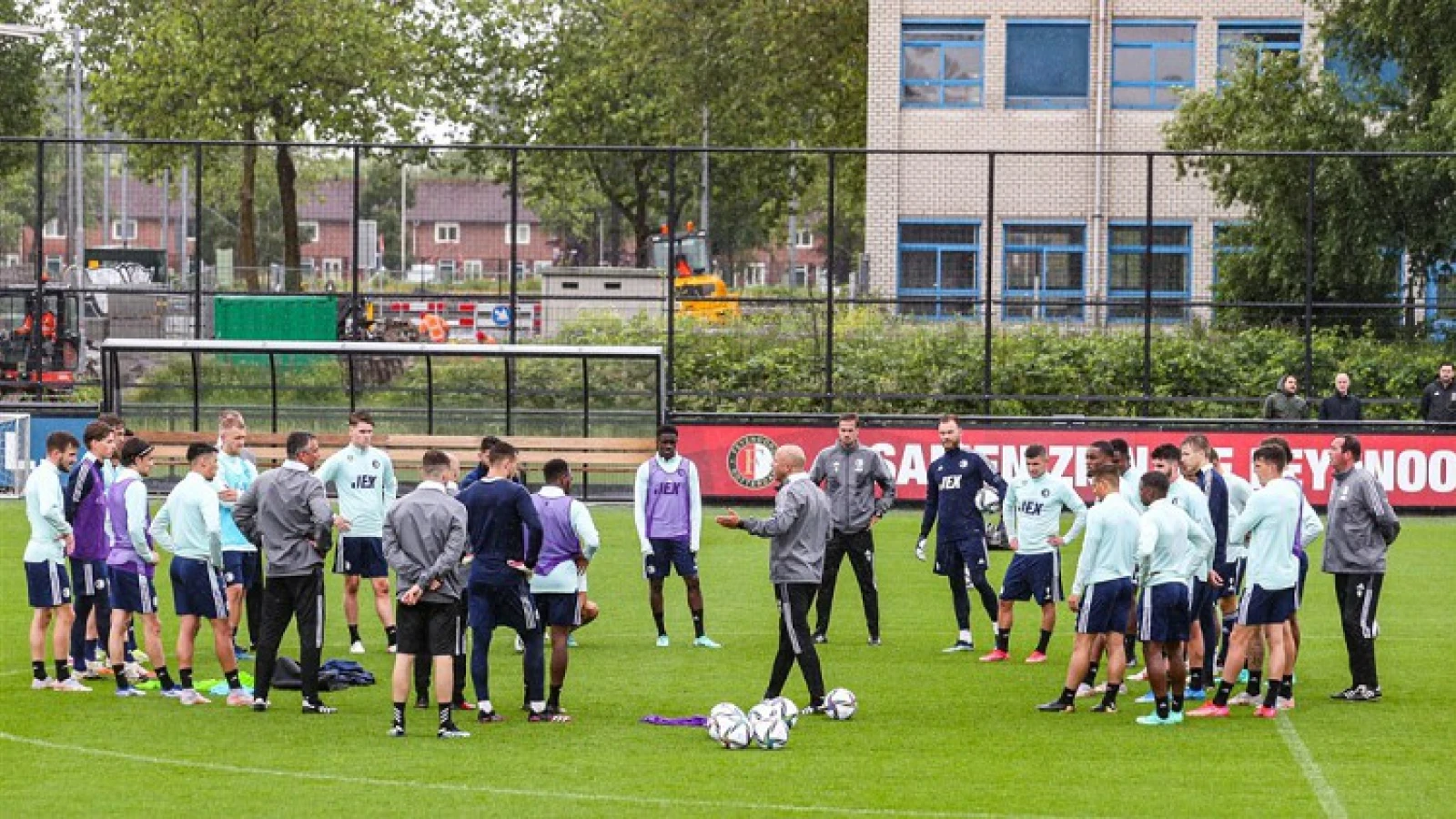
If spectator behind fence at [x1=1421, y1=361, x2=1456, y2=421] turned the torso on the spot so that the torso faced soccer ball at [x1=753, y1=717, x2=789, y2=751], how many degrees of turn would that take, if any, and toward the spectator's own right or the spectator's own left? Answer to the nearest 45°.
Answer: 0° — they already face it

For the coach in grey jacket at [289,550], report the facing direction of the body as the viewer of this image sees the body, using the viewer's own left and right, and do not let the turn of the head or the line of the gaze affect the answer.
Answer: facing away from the viewer and to the right of the viewer

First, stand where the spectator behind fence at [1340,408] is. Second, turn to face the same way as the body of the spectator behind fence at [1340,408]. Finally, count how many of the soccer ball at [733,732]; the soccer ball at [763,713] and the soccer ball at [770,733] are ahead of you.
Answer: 3

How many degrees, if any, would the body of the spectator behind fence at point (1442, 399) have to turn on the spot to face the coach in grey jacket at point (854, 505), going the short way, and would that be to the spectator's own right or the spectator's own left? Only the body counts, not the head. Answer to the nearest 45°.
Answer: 0° — they already face them

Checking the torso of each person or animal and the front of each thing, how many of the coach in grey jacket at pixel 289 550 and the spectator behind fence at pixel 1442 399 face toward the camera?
1

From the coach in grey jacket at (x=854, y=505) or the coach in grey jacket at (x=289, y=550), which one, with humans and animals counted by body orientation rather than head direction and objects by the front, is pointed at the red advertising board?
the coach in grey jacket at (x=289, y=550)

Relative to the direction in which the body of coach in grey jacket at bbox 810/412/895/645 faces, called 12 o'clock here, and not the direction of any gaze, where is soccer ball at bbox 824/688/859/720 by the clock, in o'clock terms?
The soccer ball is roughly at 12 o'clock from the coach in grey jacket.

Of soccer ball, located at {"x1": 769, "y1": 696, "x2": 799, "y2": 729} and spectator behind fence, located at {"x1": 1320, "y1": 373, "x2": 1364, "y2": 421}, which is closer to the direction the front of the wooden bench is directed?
the soccer ball

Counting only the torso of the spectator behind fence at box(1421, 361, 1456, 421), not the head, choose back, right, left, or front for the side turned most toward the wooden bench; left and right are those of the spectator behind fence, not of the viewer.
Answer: right

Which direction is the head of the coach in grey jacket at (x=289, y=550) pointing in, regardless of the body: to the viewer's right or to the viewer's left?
to the viewer's right

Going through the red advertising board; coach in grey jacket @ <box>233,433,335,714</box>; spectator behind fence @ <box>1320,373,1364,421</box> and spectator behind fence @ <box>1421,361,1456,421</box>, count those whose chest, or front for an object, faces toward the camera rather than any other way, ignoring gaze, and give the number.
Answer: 3
